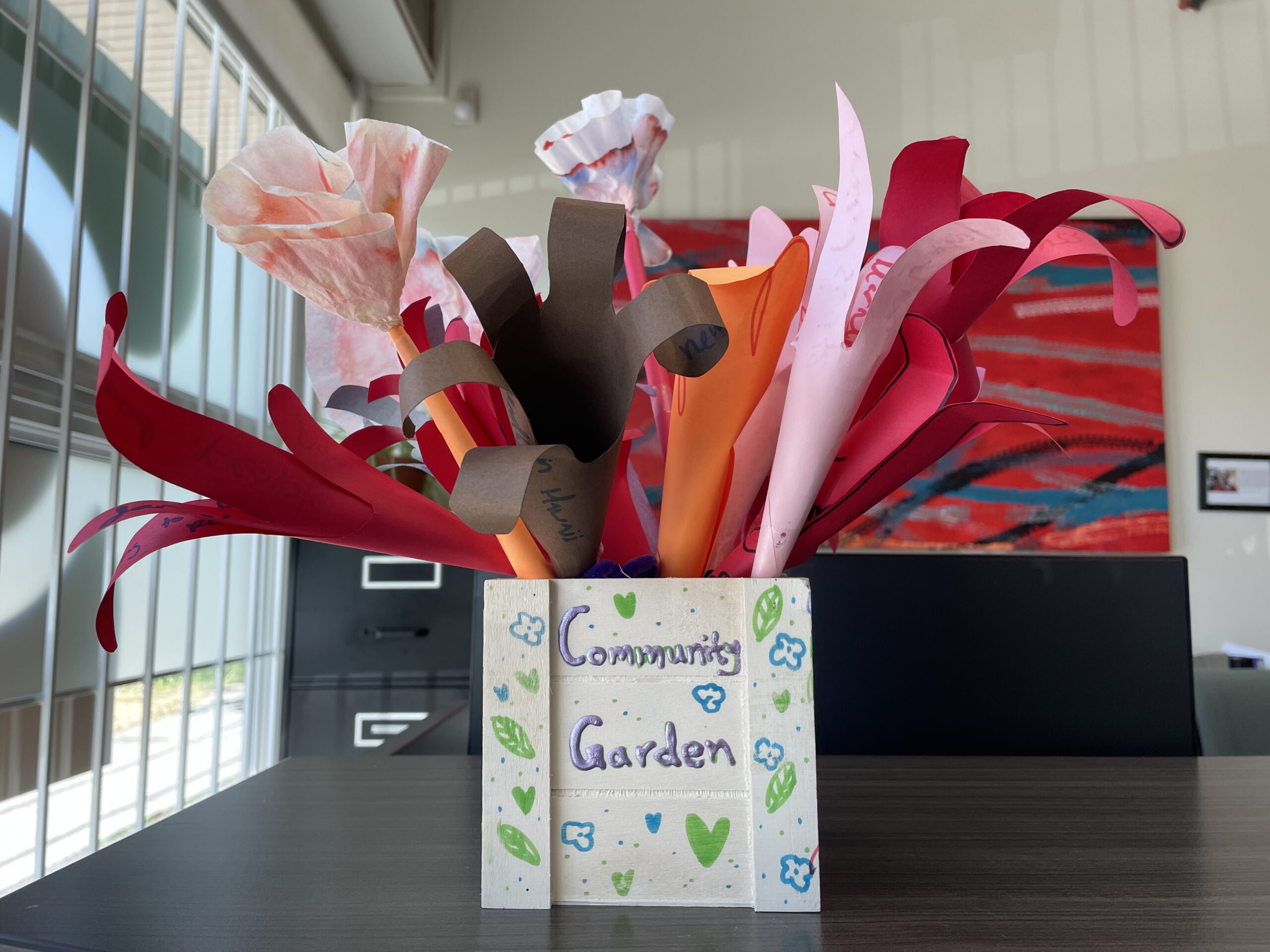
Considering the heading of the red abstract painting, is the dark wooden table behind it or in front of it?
in front

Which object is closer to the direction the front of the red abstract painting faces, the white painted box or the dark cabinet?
the white painted box

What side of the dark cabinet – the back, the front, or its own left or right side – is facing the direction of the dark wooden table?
front

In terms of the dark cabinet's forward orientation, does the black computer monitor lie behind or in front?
in front

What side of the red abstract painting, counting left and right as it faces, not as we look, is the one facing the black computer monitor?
front

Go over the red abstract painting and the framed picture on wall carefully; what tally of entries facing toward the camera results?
2

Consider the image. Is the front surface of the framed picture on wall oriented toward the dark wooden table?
yes

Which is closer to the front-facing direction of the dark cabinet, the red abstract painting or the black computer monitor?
the black computer monitor

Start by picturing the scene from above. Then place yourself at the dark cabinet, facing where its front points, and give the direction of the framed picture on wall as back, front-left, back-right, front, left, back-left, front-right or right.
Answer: left

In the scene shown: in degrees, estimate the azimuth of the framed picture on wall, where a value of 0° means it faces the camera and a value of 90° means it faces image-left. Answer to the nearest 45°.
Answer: approximately 0°

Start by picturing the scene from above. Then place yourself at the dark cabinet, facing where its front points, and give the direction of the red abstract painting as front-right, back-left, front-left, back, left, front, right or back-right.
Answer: left

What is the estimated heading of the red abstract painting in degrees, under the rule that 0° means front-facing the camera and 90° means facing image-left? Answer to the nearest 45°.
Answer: approximately 0°
